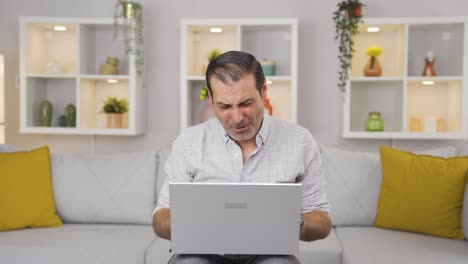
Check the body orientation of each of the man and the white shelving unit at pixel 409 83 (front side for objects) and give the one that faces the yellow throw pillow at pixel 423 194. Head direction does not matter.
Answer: the white shelving unit

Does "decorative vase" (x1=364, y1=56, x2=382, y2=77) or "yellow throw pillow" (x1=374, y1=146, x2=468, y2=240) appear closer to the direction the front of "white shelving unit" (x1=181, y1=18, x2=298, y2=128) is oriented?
the yellow throw pillow

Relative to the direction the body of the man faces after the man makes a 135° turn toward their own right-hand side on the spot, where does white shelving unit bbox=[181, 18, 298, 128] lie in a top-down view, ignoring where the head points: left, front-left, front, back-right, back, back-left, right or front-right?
front-right

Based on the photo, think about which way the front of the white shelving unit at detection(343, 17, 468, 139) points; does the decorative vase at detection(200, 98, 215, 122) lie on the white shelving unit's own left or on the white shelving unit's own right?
on the white shelving unit's own right

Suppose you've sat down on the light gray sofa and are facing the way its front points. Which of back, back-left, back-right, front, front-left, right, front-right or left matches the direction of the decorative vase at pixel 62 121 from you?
back-right

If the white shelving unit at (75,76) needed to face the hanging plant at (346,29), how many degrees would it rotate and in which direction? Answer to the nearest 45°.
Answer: approximately 45° to its left

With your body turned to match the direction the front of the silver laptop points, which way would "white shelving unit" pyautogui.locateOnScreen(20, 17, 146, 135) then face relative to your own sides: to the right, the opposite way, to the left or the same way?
the opposite way

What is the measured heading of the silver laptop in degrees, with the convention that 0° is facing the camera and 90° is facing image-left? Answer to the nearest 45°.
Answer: approximately 180°

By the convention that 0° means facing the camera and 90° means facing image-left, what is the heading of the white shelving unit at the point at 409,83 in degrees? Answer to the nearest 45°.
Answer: approximately 0°

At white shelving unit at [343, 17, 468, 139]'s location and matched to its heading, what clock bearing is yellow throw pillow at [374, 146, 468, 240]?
The yellow throw pillow is roughly at 12 o'clock from the white shelving unit.

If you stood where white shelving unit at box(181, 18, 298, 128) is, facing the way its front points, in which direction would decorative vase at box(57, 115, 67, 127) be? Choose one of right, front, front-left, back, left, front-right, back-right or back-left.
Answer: right
